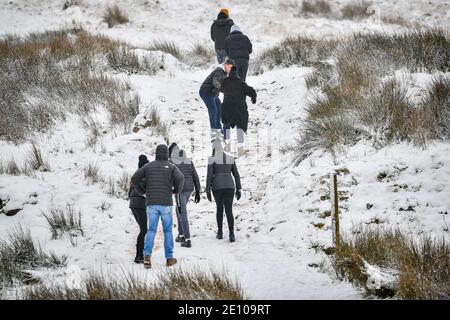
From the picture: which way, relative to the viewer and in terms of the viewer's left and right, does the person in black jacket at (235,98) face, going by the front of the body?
facing away from the viewer

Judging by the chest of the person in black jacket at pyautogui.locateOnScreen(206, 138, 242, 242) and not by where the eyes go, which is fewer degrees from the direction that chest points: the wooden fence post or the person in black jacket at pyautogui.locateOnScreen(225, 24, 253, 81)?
the person in black jacket

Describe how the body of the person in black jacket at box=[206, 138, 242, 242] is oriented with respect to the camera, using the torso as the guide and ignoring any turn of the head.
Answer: away from the camera

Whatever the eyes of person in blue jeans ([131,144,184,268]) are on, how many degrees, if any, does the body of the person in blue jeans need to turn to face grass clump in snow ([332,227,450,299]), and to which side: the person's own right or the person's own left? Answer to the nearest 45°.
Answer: approximately 135° to the person's own right

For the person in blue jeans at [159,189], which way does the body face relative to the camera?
away from the camera

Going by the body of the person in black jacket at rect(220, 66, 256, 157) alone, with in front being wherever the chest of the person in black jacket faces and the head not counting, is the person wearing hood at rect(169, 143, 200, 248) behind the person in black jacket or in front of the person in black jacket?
behind

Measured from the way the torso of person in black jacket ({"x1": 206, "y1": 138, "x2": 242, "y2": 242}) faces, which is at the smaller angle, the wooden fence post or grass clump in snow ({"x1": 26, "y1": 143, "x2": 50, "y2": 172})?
the grass clump in snow
